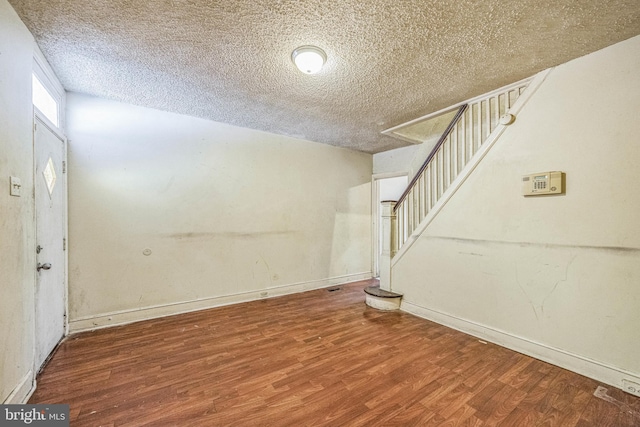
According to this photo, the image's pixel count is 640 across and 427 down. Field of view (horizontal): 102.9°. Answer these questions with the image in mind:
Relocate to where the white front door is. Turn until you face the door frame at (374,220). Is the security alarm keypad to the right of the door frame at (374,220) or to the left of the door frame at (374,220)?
right

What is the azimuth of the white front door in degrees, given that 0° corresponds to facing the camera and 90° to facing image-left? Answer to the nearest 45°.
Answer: approximately 270°

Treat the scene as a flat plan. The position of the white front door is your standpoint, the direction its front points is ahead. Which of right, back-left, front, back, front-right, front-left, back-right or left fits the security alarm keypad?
front-right

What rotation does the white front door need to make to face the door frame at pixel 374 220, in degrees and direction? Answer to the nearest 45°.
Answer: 0° — it already faces it
